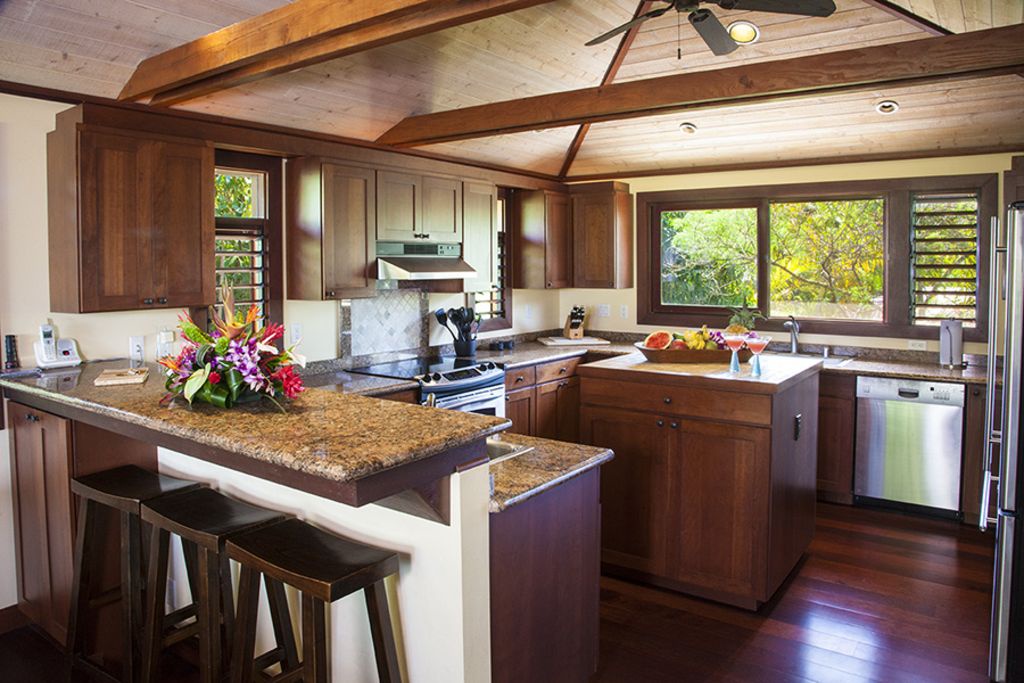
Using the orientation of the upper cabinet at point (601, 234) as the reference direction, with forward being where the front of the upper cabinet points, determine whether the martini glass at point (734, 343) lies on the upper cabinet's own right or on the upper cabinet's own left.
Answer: on the upper cabinet's own left

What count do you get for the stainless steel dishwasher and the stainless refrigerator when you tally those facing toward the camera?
1

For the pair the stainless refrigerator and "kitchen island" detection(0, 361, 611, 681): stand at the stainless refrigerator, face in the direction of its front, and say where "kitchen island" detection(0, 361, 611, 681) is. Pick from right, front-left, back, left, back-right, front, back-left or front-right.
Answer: front-left

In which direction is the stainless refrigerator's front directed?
to the viewer's left

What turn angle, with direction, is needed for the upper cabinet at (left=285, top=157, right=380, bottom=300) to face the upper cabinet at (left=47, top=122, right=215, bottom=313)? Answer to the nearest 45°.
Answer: approximately 90° to its right

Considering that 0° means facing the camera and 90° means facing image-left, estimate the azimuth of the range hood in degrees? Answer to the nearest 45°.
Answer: approximately 315°

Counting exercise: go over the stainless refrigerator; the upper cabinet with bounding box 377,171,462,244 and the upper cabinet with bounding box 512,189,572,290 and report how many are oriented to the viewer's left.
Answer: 1
